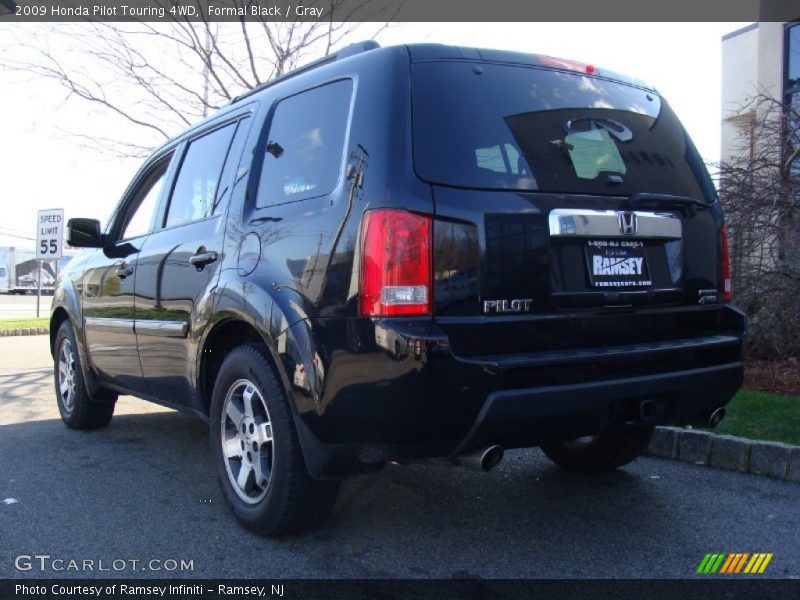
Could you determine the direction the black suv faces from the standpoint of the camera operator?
facing away from the viewer and to the left of the viewer

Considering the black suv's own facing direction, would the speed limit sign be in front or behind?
in front

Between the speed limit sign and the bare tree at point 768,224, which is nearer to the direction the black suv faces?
the speed limit sign

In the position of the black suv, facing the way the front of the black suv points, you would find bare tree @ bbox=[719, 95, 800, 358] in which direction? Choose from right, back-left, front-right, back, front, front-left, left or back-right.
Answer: right

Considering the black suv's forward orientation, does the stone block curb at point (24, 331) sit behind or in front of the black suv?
in front
